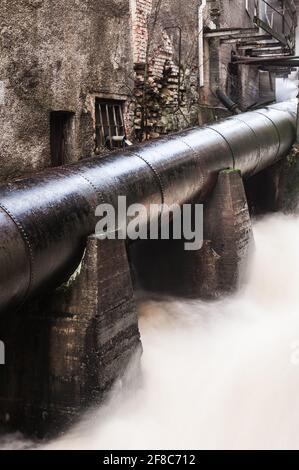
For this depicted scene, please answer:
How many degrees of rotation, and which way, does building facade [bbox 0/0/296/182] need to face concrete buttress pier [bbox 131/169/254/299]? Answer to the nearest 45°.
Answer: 0° — it already faces it

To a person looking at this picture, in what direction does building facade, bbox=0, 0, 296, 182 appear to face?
facing the viewer and to the right of the viewer
